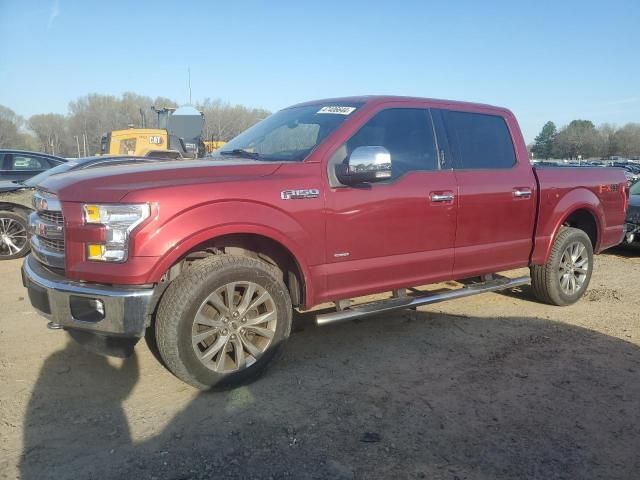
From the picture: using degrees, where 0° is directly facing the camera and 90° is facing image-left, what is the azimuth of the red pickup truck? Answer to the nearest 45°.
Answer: approximately 45°

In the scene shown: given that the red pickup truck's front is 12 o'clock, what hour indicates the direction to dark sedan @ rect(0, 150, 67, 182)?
The dark sedan is roughly at 3 o'clock from the red pickup truck.

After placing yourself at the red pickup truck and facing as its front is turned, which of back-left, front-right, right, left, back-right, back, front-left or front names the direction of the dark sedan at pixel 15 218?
right
